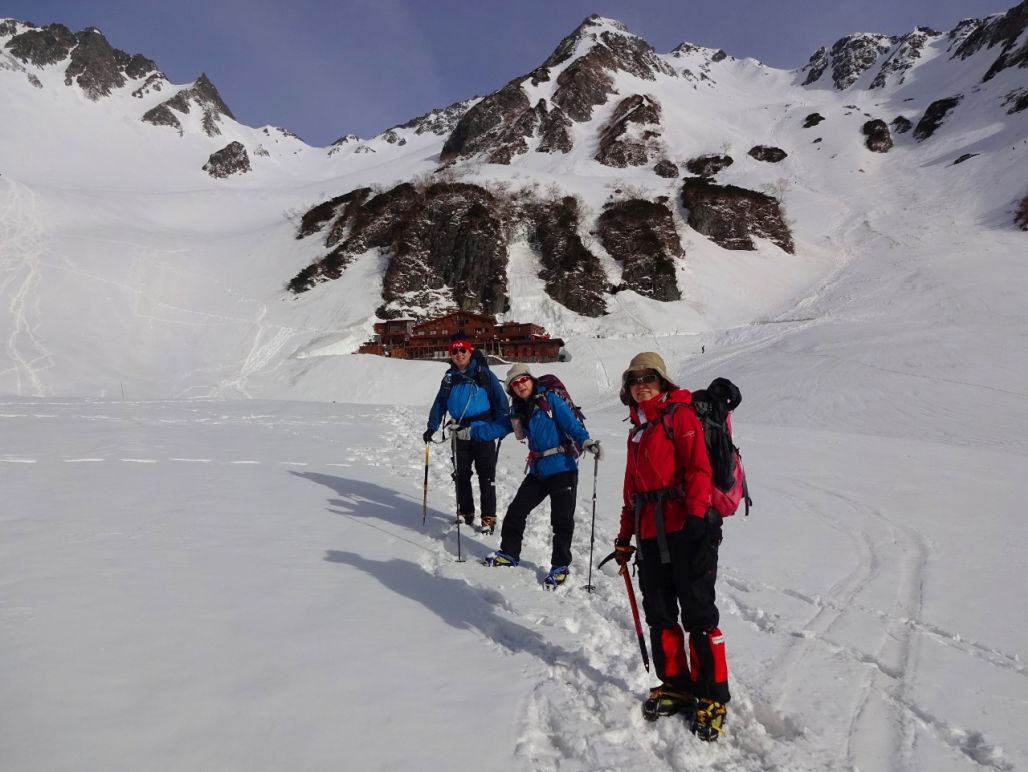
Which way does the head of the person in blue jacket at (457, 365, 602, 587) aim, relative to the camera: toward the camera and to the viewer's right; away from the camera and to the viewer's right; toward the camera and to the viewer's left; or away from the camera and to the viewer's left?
toward the camera and to the viewer's left

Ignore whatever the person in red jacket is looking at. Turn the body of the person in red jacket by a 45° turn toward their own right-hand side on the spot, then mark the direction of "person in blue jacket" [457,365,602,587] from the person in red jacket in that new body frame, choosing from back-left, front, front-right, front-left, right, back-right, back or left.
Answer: front-right

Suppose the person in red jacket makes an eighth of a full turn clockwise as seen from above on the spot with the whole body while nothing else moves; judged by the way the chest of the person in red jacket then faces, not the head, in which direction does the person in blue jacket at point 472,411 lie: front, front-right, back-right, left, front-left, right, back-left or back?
front-right

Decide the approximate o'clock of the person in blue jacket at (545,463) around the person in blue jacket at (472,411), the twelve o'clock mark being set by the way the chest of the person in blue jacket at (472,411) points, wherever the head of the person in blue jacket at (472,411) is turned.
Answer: the person in blue jacket at (545,463) is roughly at 11 o'clock from the person in blue jacket at (472,411).

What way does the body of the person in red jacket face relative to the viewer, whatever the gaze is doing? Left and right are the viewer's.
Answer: facing the viewer and to the left of the viewer

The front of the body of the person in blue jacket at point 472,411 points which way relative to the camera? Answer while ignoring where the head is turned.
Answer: toward the camera
